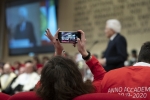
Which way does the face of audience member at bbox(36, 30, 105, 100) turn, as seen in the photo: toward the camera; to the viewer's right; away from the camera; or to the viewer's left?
away from the camera

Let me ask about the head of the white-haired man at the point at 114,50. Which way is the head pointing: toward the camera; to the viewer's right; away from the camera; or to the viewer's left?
to the viewer's left

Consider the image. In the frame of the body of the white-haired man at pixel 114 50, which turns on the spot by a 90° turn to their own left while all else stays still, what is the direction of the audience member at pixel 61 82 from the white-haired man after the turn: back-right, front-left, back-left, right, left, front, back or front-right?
front

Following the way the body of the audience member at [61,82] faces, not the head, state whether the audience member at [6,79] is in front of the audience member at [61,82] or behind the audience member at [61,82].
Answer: in front

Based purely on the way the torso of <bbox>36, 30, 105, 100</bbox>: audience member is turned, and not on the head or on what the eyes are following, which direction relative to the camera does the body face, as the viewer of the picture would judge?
away from the camera

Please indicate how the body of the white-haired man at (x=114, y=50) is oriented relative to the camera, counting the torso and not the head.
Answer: to the viewer's left
